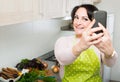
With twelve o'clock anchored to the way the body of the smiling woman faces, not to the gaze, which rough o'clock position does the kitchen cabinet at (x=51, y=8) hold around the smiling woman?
The kitchen cabinet is roughly at 5 o'clock from the smiling woman.

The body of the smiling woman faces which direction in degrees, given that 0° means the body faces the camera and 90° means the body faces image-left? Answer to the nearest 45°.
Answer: approximately 0°
